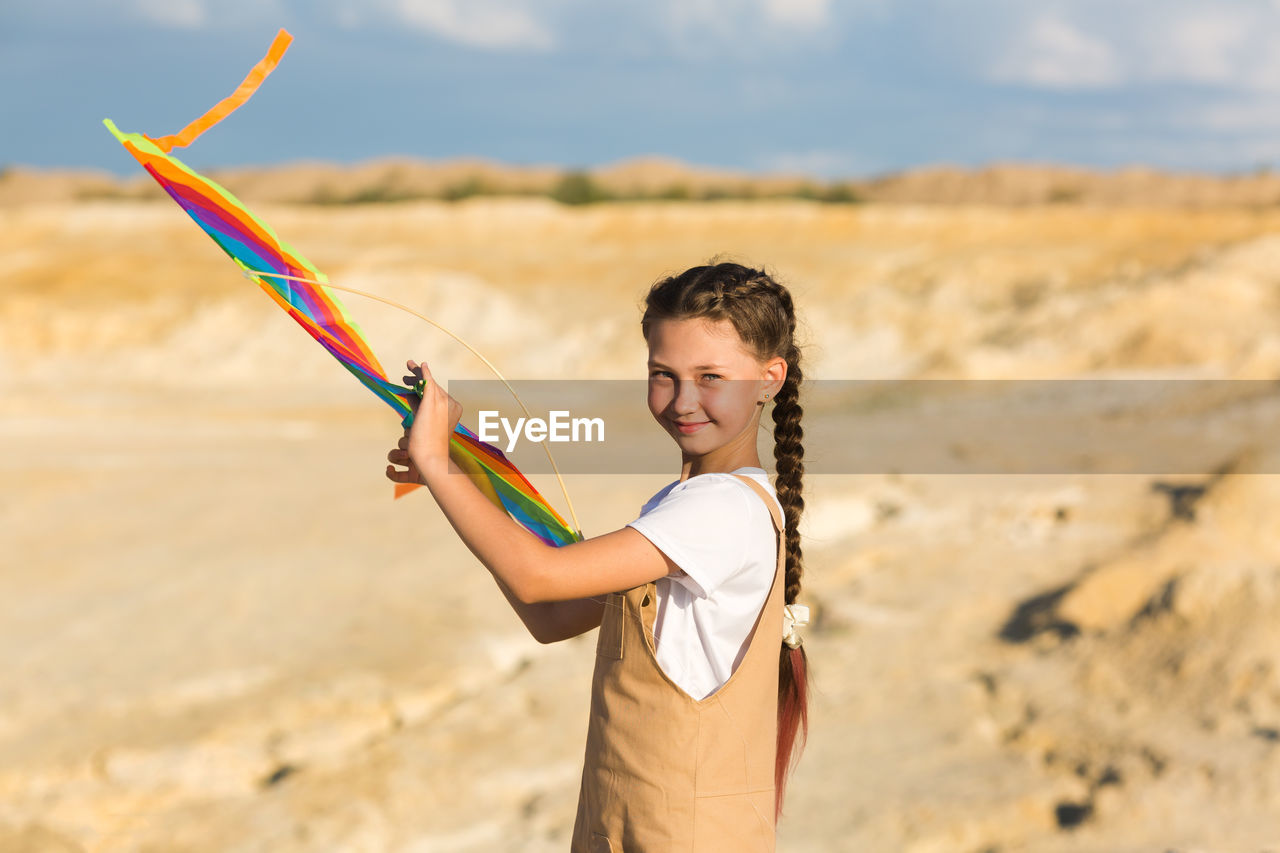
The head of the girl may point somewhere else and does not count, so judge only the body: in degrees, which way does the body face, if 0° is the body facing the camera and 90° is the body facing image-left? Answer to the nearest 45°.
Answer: approximately 90°
